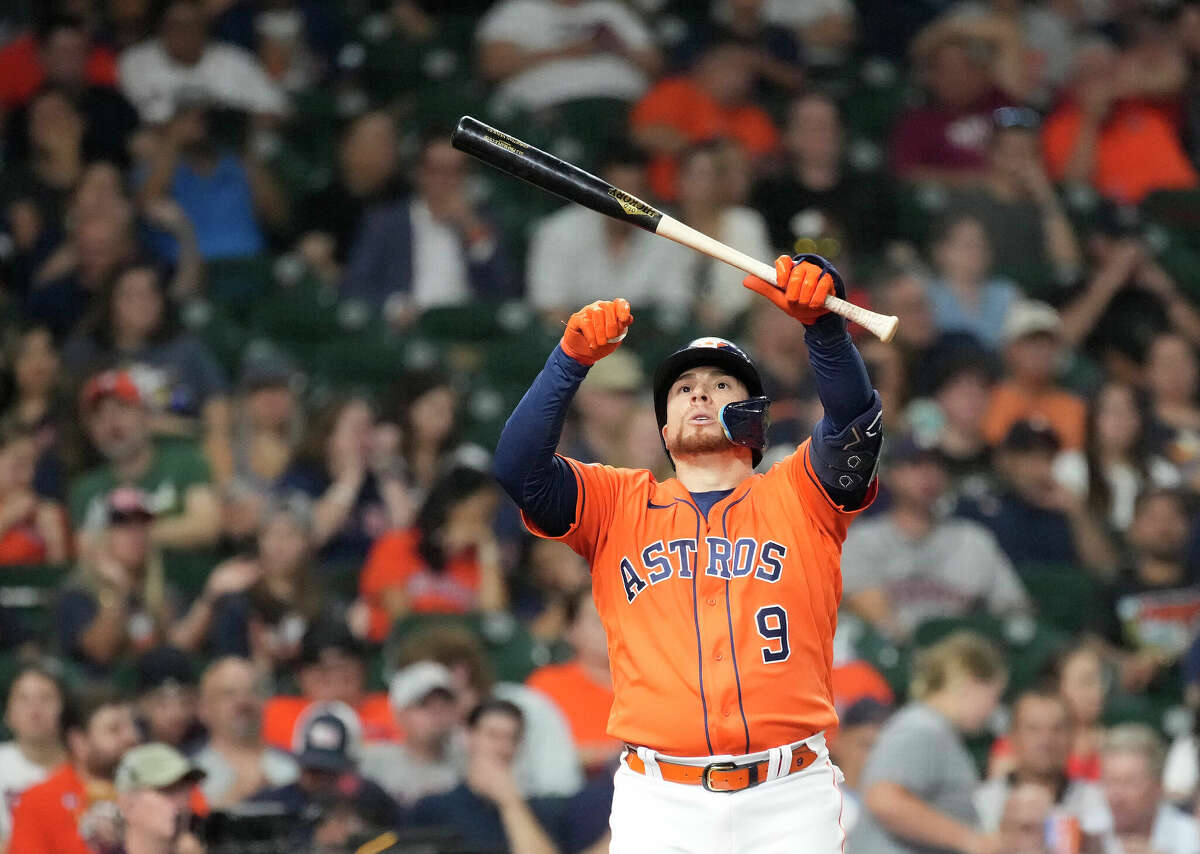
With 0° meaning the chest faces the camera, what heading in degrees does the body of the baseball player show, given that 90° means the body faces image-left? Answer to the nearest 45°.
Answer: approximately 0°

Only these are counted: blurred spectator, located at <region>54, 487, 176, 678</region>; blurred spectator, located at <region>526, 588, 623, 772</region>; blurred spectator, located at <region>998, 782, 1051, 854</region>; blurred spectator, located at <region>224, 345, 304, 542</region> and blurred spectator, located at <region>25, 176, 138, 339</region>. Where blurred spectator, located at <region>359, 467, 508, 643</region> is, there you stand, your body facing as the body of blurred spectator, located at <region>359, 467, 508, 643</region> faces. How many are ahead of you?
2

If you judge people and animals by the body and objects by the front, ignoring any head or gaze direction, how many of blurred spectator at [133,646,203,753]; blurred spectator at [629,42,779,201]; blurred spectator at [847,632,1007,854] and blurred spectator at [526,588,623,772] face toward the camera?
3

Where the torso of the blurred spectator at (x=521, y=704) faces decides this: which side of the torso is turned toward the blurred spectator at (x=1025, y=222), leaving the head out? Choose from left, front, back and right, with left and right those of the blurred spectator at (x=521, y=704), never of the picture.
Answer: back

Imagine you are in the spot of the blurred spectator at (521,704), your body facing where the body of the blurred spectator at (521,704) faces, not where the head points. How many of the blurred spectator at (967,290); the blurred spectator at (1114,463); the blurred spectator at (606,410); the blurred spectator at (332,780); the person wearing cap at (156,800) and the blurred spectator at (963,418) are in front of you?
2

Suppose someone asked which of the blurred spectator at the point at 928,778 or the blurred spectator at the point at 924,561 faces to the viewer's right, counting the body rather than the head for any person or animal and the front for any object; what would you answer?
the blurred spectator at the point at 928,778

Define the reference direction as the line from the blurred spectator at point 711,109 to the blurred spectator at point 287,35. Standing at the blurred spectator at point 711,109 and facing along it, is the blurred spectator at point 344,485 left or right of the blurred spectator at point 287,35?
left

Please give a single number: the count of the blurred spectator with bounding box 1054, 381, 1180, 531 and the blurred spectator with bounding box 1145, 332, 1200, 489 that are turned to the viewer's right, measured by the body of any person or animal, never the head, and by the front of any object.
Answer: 0
